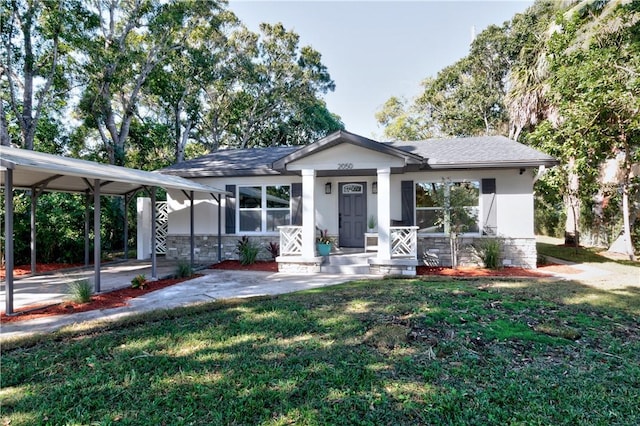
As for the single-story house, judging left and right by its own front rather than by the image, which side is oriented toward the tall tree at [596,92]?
left

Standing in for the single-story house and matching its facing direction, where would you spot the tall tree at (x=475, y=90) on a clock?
The tall tree is roughly at 7 o'clock from the single-story house.

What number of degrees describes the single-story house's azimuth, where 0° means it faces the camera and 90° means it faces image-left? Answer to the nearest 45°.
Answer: approximately 0°

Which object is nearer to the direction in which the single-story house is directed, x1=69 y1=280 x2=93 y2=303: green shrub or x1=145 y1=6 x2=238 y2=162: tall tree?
the green shrub

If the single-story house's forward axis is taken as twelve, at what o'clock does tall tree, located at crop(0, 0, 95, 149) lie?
The tall tree is roughly at 3 o'clock from the single-story house.

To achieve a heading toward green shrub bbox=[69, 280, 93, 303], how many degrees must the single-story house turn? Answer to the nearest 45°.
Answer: approximately 45° to its right

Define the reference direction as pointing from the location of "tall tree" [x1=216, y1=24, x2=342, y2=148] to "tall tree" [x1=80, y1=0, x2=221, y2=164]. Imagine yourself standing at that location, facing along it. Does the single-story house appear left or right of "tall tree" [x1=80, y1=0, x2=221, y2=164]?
left

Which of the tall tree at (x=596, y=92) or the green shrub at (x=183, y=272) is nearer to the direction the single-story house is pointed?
the green shrub

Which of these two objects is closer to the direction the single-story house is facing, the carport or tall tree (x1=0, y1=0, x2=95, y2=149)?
the carport

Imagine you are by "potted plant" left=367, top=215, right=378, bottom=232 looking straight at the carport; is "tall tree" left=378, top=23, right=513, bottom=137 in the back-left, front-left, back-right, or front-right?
back-right

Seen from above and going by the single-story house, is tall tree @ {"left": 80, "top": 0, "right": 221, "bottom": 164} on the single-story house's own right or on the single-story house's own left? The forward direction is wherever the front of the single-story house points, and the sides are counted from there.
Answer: on the single-story house's own right

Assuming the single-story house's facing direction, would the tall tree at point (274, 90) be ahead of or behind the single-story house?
behind

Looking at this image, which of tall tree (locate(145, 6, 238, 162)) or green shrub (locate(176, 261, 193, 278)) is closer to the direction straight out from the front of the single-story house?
the green shrub

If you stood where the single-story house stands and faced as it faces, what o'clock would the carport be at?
The carport is roughly at 2 o'clock from the single-story house.

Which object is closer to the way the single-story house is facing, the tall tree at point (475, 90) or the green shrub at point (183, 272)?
the green shrub

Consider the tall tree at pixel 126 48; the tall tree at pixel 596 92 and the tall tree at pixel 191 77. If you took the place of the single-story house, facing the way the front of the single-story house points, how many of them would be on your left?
1

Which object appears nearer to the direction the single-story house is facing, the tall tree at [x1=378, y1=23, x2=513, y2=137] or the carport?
the carport
